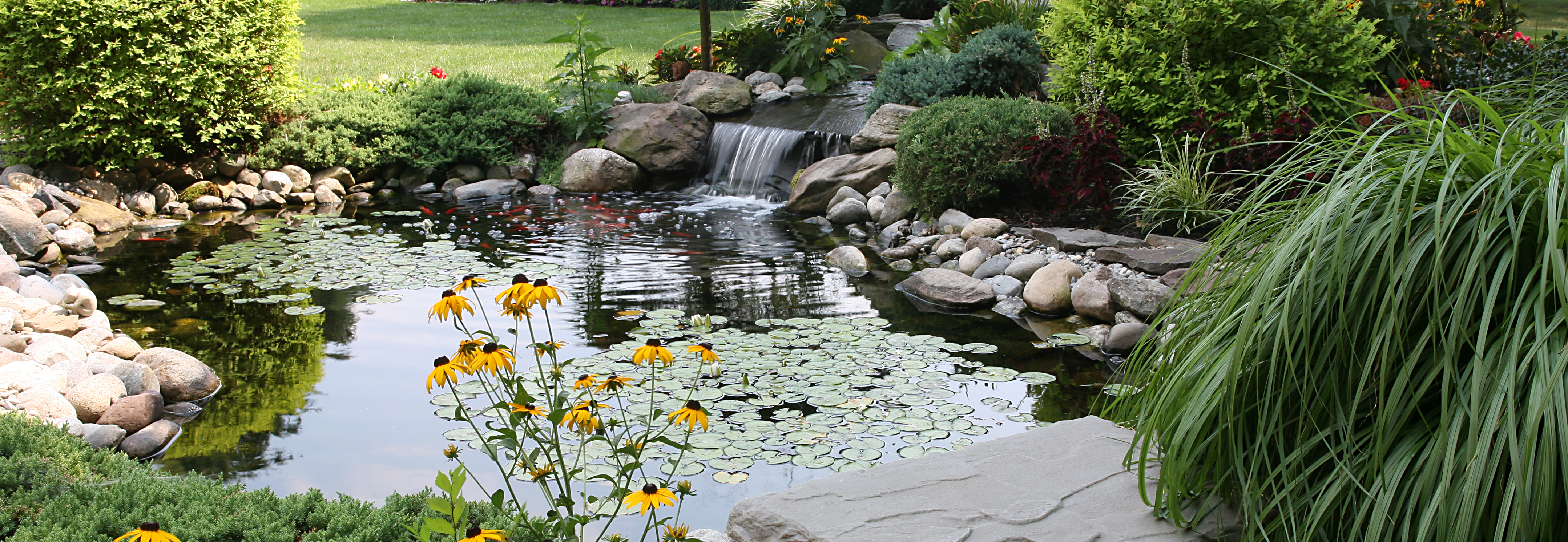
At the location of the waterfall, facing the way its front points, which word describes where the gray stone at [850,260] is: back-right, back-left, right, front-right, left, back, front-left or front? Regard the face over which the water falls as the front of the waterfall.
front-left

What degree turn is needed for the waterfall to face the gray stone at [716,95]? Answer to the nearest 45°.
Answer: approximately 135° to its right

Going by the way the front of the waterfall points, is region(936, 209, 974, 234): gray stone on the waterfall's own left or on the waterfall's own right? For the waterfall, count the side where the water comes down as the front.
on the waterfall's own left

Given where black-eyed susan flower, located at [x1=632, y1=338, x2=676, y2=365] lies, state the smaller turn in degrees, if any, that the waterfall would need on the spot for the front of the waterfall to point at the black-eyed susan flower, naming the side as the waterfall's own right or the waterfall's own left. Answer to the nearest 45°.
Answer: approximately 45° to the waterfall's own left

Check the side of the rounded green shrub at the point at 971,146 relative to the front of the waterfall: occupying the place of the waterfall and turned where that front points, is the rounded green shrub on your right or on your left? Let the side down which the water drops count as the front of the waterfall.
on your left

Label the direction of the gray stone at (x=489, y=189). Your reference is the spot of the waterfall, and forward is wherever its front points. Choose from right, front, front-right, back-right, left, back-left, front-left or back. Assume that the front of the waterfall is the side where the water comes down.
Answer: front-right

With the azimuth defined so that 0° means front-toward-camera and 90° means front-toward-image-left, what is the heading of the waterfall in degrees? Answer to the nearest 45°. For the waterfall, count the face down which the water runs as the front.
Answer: approximately 45°

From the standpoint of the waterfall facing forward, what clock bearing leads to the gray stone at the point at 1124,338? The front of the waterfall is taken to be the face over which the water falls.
The gray stone is roughly at 10 o'clock from the waterfall.

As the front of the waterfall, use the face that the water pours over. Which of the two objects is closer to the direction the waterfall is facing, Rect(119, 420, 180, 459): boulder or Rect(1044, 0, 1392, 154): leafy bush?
the boulder

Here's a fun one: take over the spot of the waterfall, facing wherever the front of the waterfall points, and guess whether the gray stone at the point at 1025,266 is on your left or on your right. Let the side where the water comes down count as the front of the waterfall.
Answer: on your left
